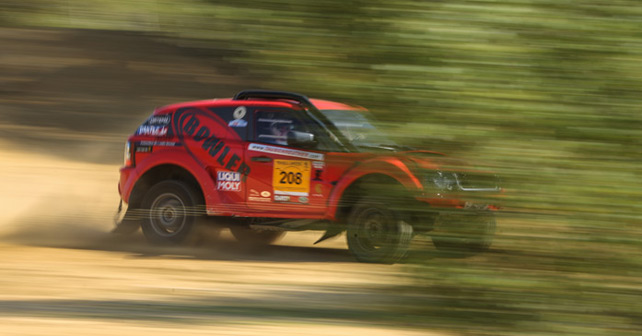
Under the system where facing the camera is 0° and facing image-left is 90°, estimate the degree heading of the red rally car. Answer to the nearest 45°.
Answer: approximately 315°
